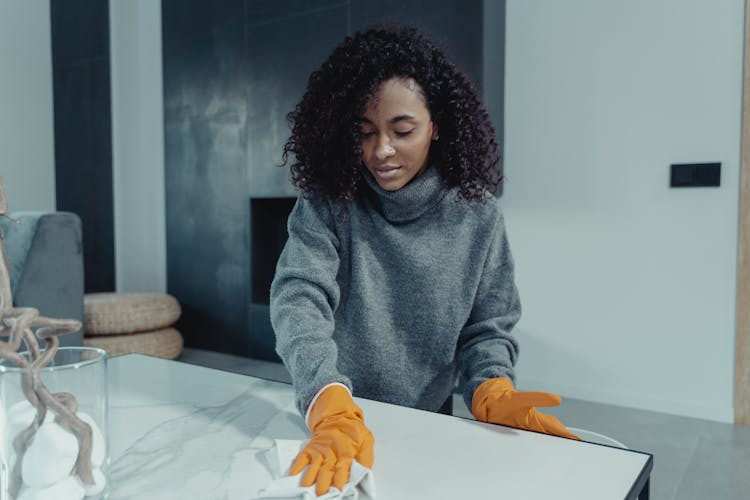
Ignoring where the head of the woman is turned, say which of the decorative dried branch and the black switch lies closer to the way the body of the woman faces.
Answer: the decorative dried branch

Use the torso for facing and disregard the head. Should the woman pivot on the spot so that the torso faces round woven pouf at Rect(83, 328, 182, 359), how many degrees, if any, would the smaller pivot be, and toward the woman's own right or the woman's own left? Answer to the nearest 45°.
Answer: approximately 135° to the woman's own right

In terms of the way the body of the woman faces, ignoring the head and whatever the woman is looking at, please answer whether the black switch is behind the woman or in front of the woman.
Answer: behind

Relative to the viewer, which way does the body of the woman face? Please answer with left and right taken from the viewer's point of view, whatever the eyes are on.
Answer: facing the viewer

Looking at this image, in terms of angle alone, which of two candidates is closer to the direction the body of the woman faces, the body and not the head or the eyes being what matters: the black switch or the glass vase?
the glass vase

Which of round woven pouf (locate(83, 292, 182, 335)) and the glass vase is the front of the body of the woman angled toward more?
the glass vase

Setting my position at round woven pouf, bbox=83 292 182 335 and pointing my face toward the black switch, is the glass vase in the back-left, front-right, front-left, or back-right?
front-right

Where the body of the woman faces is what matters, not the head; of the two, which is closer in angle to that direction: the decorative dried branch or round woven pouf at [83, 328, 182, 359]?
the decorative dried branch

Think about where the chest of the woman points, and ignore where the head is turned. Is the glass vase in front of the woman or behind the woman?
in front
